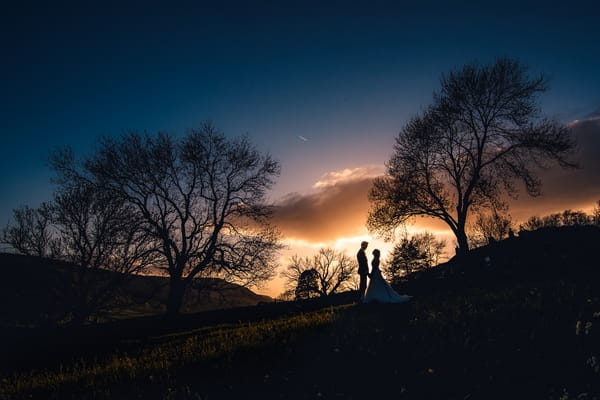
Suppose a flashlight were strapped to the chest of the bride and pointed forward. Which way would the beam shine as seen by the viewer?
to the viewer's left

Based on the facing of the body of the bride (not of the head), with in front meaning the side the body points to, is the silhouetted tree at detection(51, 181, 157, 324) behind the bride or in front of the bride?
in front
